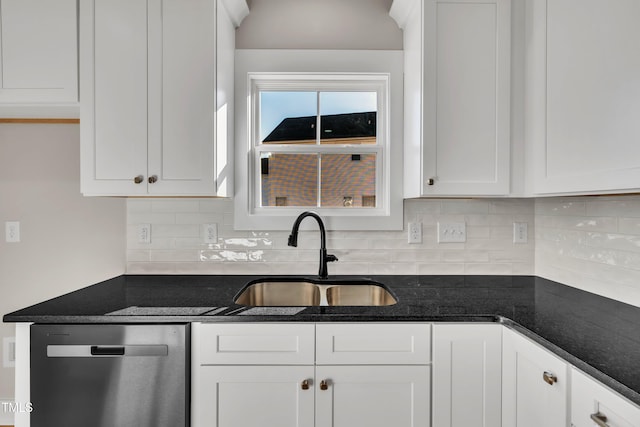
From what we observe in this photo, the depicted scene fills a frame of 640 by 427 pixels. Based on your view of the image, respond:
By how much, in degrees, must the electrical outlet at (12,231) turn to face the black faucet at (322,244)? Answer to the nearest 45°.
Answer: approximately 45° to its left

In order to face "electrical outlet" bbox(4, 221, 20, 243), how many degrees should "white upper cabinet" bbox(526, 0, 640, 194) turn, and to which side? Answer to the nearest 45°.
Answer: approximately 45° to its right
